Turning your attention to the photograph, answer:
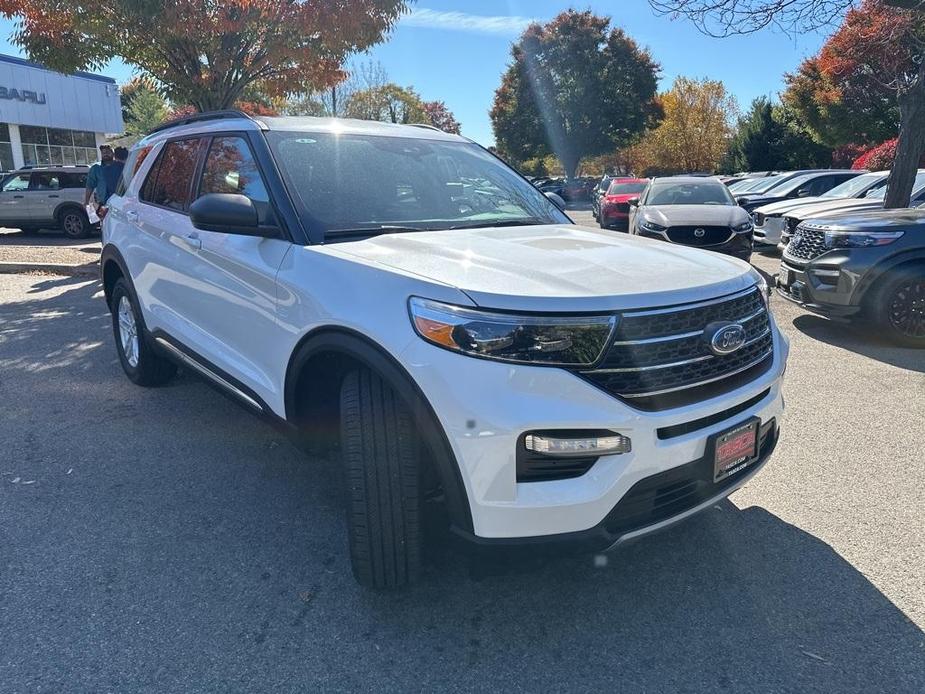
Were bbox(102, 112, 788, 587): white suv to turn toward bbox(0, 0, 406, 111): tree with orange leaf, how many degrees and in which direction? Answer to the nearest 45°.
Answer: approximately 135° to its left

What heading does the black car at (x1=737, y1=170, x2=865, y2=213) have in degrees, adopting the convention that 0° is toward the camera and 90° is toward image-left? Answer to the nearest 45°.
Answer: approximately 45°

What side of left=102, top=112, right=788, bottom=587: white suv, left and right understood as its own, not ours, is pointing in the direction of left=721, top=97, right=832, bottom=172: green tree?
left

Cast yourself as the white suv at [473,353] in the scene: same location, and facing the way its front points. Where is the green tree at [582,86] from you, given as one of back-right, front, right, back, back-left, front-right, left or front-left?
back-left

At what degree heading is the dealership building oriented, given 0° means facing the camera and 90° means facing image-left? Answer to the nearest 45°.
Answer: approximately 315°

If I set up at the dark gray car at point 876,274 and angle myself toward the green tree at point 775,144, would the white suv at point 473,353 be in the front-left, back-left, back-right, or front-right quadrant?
back-left

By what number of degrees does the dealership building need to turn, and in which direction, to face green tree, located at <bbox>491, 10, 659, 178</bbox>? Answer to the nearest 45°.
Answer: approximately 45° to its left
